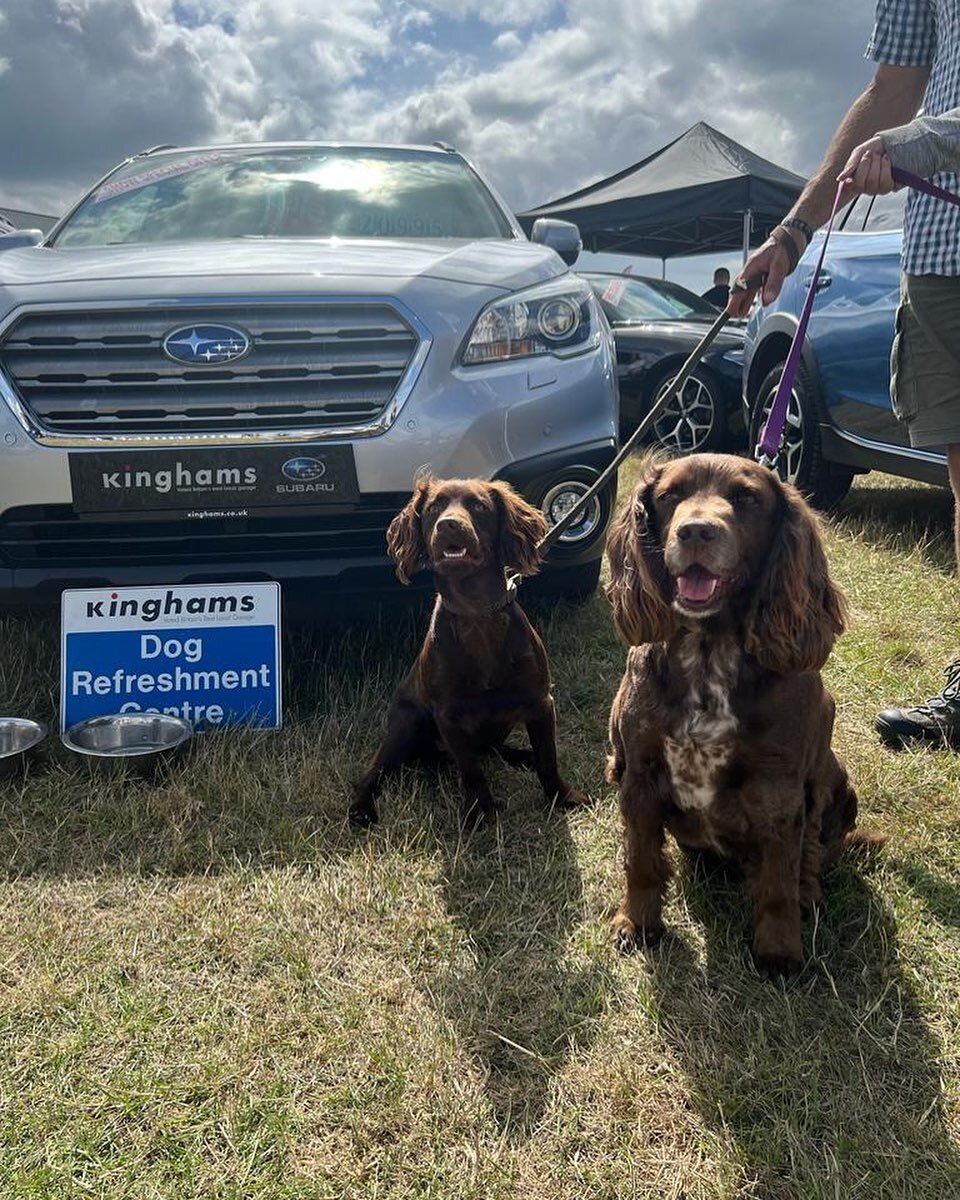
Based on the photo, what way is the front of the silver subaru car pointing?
toward the camera

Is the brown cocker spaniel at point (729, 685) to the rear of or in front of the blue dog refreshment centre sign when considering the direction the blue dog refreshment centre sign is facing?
in front

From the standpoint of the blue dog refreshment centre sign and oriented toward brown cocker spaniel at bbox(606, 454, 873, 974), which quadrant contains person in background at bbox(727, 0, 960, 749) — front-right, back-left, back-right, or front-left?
front-left

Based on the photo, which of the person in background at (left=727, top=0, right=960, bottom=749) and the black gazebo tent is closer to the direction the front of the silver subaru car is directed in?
the person in background

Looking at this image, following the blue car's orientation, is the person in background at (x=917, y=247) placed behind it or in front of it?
in front

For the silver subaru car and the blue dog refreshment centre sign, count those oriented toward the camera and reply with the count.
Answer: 2

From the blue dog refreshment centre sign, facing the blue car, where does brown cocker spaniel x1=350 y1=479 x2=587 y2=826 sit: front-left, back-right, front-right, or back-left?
front-right

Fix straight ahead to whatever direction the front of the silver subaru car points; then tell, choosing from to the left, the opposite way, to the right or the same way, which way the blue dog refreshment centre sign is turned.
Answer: the same way
